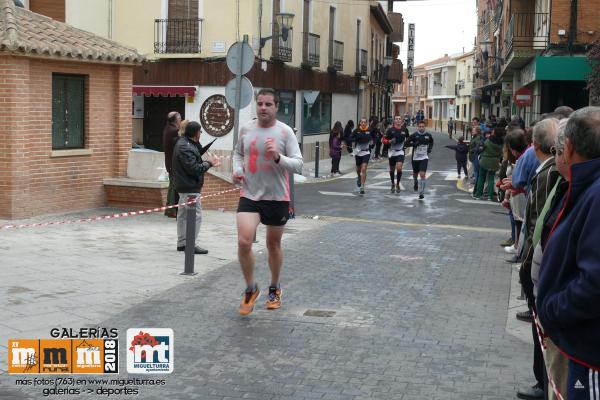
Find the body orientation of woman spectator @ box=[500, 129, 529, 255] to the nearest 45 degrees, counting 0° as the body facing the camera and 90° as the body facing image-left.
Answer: approximately 90°

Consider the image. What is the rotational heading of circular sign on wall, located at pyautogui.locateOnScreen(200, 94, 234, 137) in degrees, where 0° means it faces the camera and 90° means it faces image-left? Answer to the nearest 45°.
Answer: approximately 0°

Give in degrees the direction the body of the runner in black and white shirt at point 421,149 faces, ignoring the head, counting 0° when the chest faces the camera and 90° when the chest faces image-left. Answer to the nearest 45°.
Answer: approximately 0°

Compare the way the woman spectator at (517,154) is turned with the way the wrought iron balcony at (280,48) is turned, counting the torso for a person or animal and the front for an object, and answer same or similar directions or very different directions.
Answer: very different directions

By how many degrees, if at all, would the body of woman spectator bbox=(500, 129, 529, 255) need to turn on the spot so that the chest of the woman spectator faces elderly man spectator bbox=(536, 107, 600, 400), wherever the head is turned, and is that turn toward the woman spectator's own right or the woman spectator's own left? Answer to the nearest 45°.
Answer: approximately 90° to the woman spectator's own left

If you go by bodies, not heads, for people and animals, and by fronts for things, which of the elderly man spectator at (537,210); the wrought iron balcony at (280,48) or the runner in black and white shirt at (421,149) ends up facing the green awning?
the wrought iron balcony

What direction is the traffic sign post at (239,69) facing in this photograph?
away from the camera

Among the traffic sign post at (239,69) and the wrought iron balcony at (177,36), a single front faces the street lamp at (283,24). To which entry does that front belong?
the traffic sign post

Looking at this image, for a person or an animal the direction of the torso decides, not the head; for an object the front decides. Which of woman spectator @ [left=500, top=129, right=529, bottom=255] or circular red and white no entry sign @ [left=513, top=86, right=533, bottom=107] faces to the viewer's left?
the woman spectator

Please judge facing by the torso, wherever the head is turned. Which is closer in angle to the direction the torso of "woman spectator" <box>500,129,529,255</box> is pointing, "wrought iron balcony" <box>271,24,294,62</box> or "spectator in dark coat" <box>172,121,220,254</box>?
the spectator in dark coat

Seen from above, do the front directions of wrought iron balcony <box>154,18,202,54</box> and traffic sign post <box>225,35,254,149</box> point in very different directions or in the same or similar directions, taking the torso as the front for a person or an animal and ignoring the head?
very different directions
